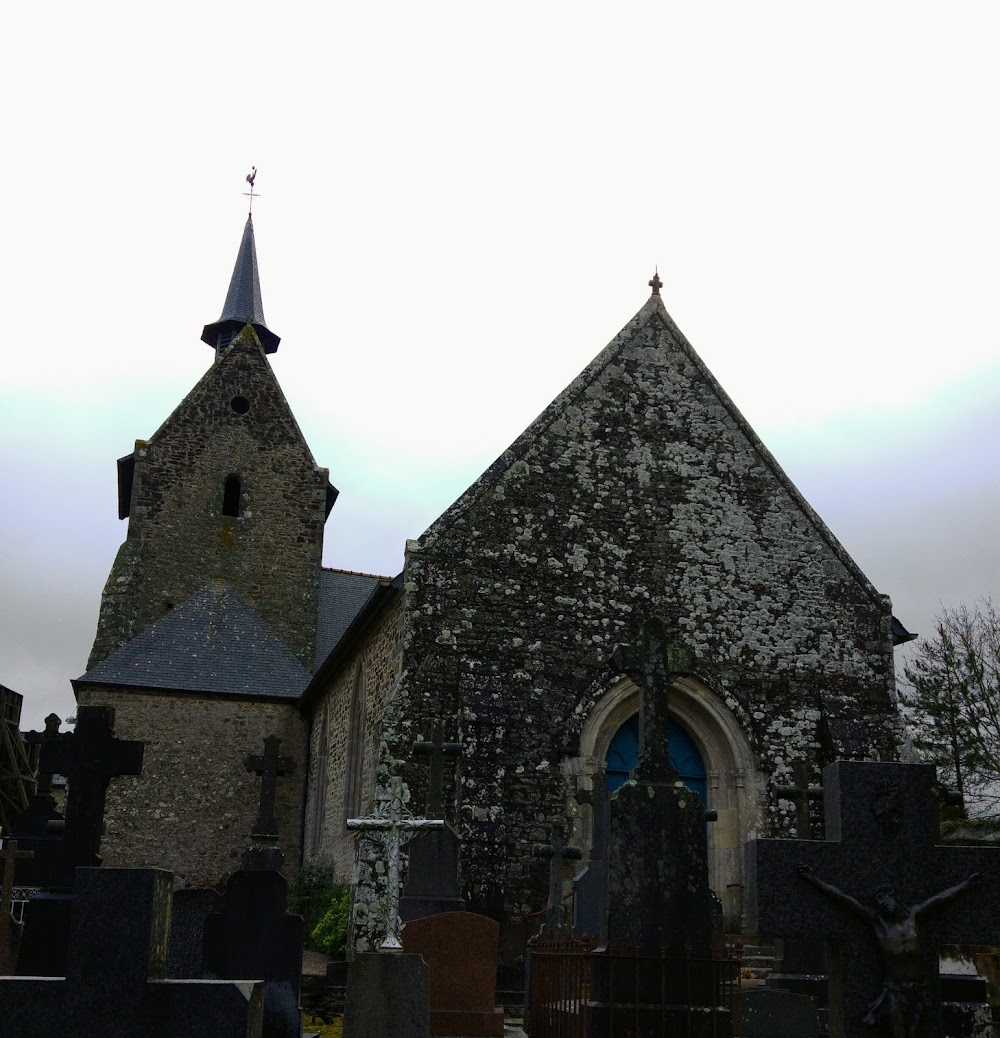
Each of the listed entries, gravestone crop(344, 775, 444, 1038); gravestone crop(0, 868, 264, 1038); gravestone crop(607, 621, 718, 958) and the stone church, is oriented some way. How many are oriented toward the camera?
4

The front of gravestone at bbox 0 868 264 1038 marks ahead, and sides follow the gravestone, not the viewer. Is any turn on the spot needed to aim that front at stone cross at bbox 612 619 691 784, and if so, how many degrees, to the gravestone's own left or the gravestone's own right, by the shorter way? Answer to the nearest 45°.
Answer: approximately 135° to the gravestone's own left

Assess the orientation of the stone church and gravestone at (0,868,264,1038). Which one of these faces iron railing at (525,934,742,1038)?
the stone church

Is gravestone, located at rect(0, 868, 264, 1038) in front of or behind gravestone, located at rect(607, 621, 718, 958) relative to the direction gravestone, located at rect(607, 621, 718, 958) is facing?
in front

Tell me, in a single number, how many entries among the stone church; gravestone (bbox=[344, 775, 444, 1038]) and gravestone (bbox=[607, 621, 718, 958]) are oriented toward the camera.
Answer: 3

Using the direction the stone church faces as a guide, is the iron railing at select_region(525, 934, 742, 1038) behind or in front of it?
in front

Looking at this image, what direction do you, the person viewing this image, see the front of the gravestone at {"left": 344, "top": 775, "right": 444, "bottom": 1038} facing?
facing the viewer

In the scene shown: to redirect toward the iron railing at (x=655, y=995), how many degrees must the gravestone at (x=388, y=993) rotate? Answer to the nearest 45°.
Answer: approximately 45° to its left

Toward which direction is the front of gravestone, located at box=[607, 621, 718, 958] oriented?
toward the camera

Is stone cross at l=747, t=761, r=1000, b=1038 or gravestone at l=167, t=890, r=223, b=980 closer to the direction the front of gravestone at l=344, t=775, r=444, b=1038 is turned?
the stone cross

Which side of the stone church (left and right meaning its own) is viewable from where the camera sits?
front
